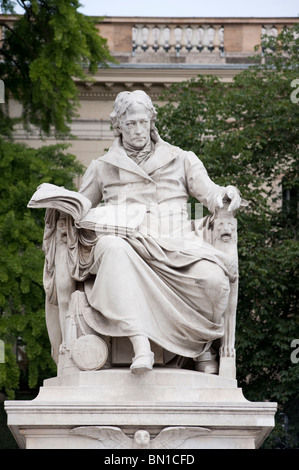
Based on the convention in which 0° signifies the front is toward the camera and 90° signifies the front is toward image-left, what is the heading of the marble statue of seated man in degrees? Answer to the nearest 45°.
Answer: approximately 0°
